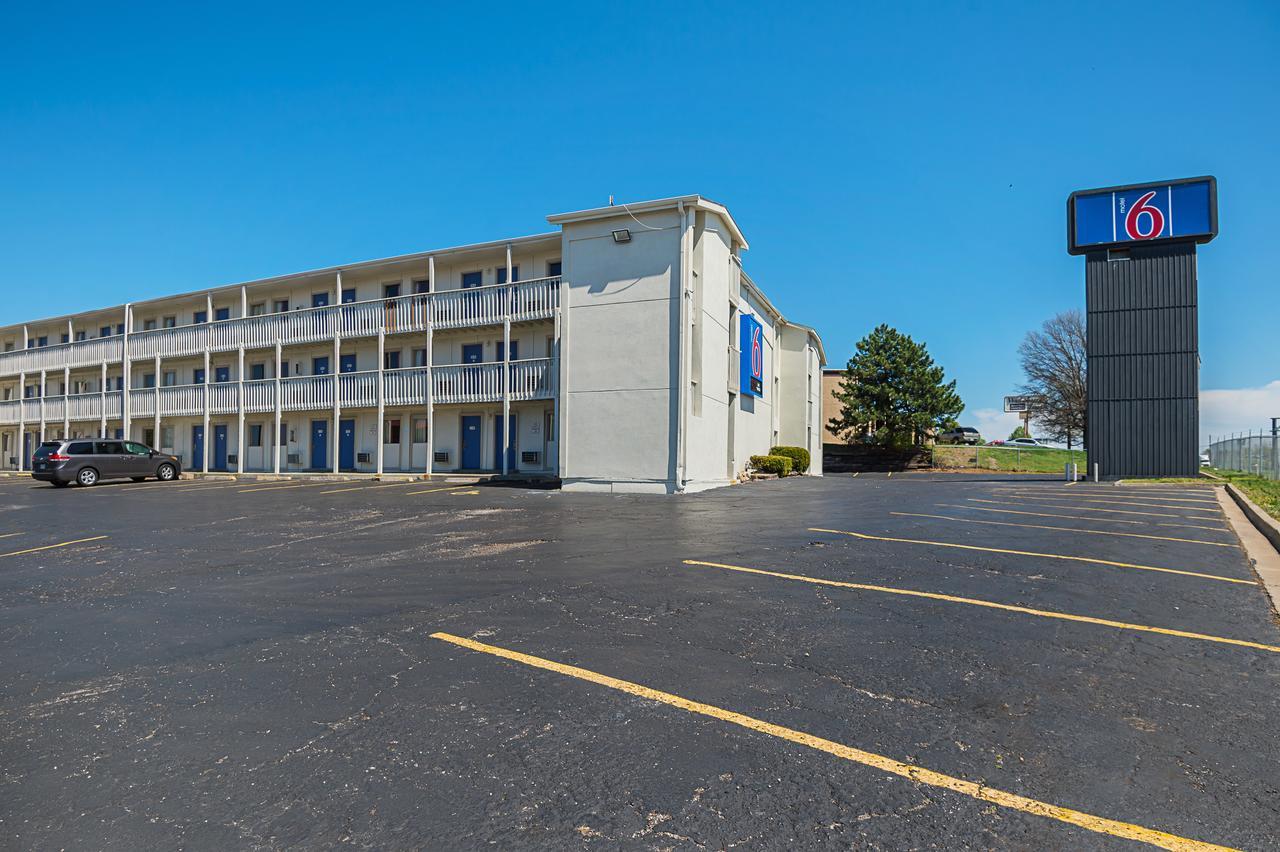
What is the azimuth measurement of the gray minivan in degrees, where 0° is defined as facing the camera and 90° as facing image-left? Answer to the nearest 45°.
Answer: approximately 225°

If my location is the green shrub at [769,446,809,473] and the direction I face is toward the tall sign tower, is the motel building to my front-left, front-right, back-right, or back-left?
back-right
